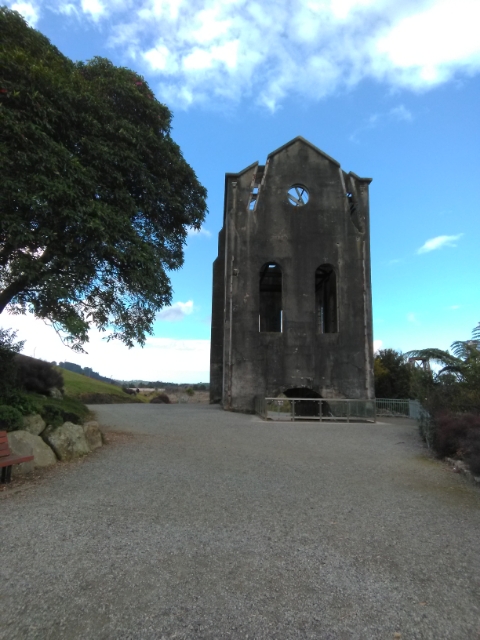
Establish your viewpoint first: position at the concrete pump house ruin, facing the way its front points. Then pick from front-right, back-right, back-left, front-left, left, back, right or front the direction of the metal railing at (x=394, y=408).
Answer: front-left

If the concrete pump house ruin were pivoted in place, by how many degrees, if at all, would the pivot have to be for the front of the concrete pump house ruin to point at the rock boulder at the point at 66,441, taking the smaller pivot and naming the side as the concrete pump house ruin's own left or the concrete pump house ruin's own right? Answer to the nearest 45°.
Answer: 0° — it already faces it

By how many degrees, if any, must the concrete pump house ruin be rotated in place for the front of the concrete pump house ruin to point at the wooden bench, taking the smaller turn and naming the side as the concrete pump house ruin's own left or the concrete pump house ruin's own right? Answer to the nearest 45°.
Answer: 0° — it already faces it

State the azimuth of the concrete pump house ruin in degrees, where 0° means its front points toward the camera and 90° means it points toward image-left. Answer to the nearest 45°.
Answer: approximately 0°

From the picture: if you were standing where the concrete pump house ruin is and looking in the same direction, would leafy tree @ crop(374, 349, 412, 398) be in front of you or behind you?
behind

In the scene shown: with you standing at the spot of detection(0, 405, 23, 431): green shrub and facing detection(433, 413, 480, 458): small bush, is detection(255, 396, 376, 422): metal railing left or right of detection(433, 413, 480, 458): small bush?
left

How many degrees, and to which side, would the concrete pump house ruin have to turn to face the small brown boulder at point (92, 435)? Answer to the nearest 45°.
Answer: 0° — it already faces it

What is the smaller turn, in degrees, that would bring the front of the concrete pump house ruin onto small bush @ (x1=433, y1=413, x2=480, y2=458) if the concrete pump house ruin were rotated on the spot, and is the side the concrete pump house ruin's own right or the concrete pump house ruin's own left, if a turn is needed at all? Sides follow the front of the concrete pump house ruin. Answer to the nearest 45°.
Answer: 0° — it already faces it
